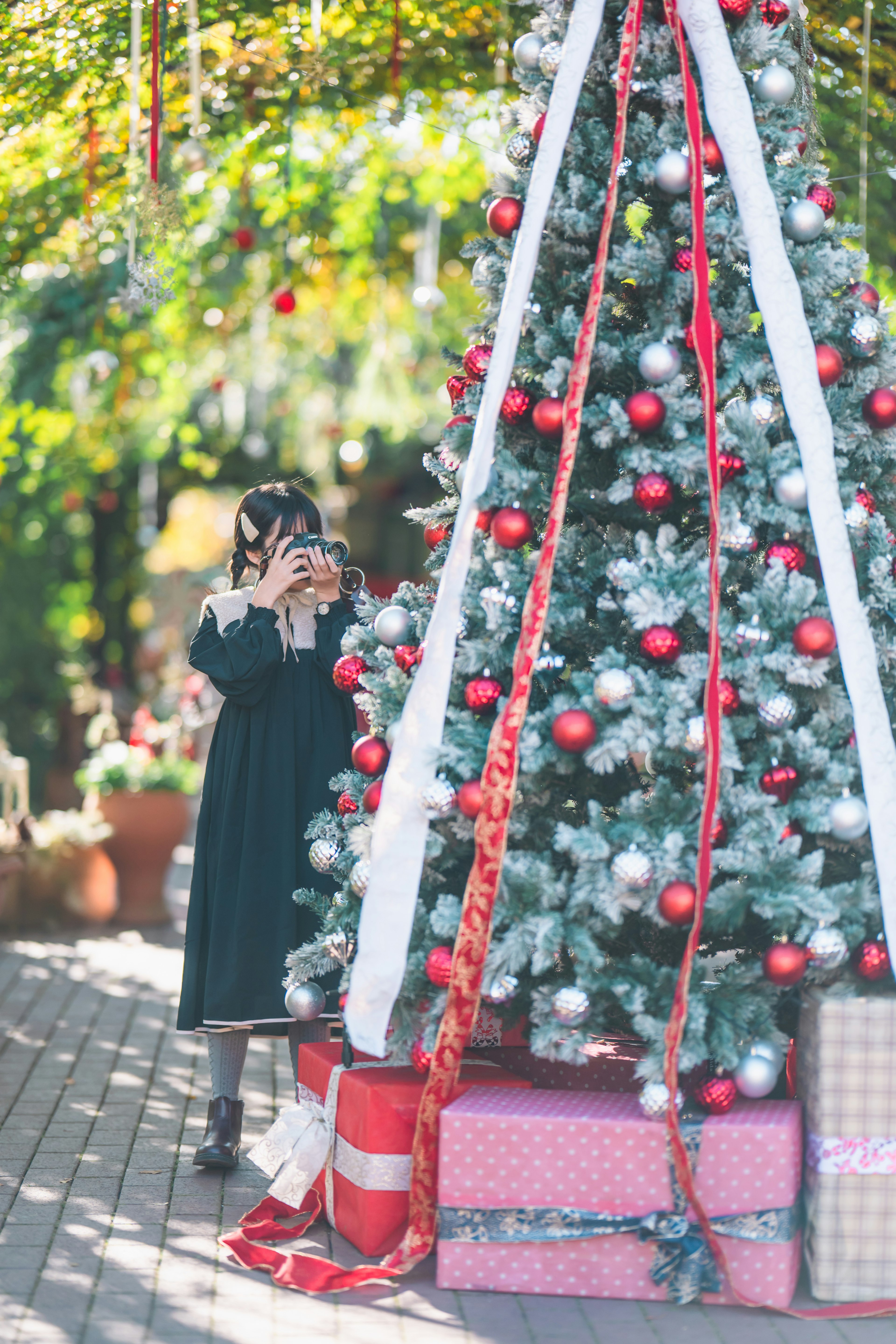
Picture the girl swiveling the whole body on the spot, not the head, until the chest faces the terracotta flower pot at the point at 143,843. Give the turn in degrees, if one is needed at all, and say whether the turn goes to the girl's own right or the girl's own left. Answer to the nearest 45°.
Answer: approximately 135° to the girl's own left

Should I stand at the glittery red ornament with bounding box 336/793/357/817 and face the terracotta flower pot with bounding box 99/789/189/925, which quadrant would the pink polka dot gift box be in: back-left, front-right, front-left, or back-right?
back-right

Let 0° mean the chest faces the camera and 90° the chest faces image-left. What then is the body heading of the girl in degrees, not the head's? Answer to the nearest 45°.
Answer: approximately 315°

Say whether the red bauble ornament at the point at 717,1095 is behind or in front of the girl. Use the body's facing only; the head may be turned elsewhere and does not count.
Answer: in front
